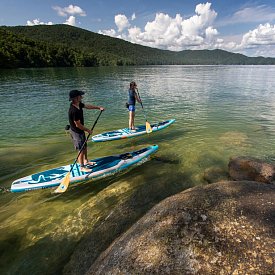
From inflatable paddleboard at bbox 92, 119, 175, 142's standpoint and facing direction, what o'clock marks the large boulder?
The large boulder is roughly at 3 o'clock from the inflatable paddleboard.

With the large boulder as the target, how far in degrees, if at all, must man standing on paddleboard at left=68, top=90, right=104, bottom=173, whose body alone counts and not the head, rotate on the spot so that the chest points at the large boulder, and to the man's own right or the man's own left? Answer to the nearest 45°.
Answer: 0° — they already face it

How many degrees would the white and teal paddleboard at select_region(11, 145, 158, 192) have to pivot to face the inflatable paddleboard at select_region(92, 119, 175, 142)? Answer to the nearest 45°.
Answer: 0° — it already faces it

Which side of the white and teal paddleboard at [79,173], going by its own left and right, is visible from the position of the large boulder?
right

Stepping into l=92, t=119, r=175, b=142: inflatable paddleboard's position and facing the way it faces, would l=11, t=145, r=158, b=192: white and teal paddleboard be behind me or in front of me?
behind

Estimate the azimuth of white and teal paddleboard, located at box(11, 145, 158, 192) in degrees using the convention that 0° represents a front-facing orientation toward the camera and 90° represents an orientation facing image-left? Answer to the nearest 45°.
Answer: approximately 225°

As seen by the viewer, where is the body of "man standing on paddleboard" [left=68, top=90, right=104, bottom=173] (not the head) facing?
to the viewer's right

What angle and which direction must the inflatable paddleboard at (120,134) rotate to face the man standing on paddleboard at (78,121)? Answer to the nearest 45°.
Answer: approximately 135° to its right

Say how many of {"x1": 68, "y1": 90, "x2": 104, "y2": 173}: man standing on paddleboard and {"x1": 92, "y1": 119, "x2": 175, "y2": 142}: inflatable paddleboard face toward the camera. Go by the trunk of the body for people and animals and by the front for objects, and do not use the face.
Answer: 0

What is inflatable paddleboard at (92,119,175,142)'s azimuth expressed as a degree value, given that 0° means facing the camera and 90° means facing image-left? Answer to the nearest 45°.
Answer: approximately 225°
